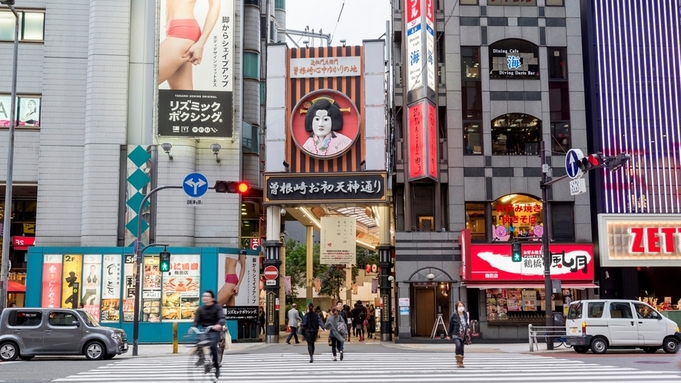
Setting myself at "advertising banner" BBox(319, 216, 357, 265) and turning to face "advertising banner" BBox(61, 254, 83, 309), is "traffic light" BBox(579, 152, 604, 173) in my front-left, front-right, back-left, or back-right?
back-left

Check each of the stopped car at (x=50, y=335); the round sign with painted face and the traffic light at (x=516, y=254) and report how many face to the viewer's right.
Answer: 1

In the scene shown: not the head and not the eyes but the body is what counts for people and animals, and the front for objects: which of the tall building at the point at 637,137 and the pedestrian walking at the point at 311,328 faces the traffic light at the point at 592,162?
the tall building

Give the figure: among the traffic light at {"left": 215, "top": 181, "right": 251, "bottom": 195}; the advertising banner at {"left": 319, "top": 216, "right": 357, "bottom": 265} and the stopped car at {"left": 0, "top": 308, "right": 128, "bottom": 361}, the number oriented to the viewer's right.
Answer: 1

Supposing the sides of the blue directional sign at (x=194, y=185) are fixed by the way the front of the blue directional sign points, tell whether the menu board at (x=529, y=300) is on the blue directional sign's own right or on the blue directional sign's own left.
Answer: on the blue directional sign's own left

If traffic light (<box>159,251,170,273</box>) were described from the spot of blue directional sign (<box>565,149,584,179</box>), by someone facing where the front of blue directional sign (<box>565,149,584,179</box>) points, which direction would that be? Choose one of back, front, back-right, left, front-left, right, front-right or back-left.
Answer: front-right
